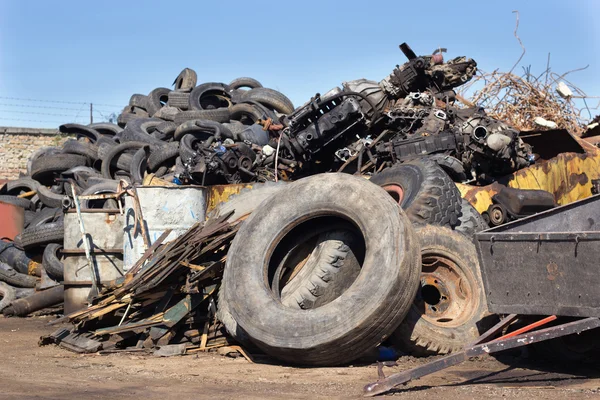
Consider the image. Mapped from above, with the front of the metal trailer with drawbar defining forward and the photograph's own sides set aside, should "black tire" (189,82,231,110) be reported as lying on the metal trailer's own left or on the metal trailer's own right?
on the metal trailer's own right

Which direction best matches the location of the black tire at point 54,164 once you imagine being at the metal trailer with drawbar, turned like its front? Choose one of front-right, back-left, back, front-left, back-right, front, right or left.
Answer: right

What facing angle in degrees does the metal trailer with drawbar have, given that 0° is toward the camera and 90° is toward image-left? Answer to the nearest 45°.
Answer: approximately 45°

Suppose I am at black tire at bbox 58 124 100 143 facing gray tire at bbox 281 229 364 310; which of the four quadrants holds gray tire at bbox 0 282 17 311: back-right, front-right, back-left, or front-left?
front-right

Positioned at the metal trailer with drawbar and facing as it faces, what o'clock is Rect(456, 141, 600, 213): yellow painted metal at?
The yellow painted metal is roughly at 5 o'clock from the metal trailer with drawbar.

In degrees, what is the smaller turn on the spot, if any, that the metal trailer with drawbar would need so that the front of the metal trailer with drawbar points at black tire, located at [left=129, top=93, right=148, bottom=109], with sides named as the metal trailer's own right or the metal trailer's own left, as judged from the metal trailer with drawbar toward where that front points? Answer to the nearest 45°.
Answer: approximately 90° to the metal trailer's own right

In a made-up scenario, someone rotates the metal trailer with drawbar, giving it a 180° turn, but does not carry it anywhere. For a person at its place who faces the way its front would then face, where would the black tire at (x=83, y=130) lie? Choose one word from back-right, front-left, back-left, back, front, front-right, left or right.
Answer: left

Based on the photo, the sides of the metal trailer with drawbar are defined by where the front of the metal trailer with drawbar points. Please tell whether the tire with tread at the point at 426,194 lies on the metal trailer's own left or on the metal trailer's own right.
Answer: on the metal trailer's own right

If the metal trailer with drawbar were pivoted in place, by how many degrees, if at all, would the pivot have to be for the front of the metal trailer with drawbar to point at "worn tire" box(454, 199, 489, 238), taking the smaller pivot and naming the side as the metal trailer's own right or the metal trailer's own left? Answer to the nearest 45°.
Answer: approximately 135° to the metal trailer's own right

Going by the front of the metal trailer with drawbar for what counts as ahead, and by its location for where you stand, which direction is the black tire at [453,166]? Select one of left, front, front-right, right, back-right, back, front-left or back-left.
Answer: back-right
